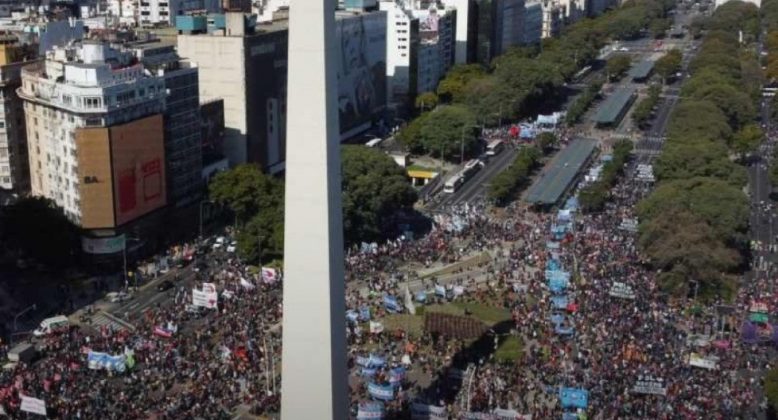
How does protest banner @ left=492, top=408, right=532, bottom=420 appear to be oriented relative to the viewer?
toward the camera

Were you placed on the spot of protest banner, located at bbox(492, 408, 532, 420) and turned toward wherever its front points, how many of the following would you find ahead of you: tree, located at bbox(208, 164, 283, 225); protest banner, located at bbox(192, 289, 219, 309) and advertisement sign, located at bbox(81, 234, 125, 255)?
0

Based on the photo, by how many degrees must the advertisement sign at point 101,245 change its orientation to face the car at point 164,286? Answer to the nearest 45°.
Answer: approximately 45° to its left

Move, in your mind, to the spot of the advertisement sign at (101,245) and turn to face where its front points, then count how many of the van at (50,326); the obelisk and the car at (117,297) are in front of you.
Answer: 3

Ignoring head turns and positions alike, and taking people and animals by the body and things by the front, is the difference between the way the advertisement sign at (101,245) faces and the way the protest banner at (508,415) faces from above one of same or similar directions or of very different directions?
same or similar directions

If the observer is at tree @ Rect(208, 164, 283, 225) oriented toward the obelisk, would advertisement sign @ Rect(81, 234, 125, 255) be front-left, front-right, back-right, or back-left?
front-right

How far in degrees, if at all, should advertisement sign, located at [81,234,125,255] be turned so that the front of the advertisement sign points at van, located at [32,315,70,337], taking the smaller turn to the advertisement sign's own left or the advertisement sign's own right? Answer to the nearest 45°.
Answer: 0° — it already faces it

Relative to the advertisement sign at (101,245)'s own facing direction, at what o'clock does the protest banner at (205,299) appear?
The protest banner is roughly at 11 o'clock from the advertisement sign.

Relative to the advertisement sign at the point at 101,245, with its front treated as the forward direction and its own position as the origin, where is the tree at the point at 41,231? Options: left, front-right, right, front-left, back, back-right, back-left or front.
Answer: right

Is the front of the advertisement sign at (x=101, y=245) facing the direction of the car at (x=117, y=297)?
yes

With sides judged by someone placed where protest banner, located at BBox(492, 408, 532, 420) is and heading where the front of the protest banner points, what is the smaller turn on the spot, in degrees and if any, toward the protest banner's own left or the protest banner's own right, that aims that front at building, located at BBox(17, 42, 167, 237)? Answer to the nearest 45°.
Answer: approximately 135° to the protest banner's own right

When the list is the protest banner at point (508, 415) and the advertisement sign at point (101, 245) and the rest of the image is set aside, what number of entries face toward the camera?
2

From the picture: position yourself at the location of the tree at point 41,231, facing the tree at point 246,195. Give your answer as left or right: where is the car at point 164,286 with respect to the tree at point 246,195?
right
